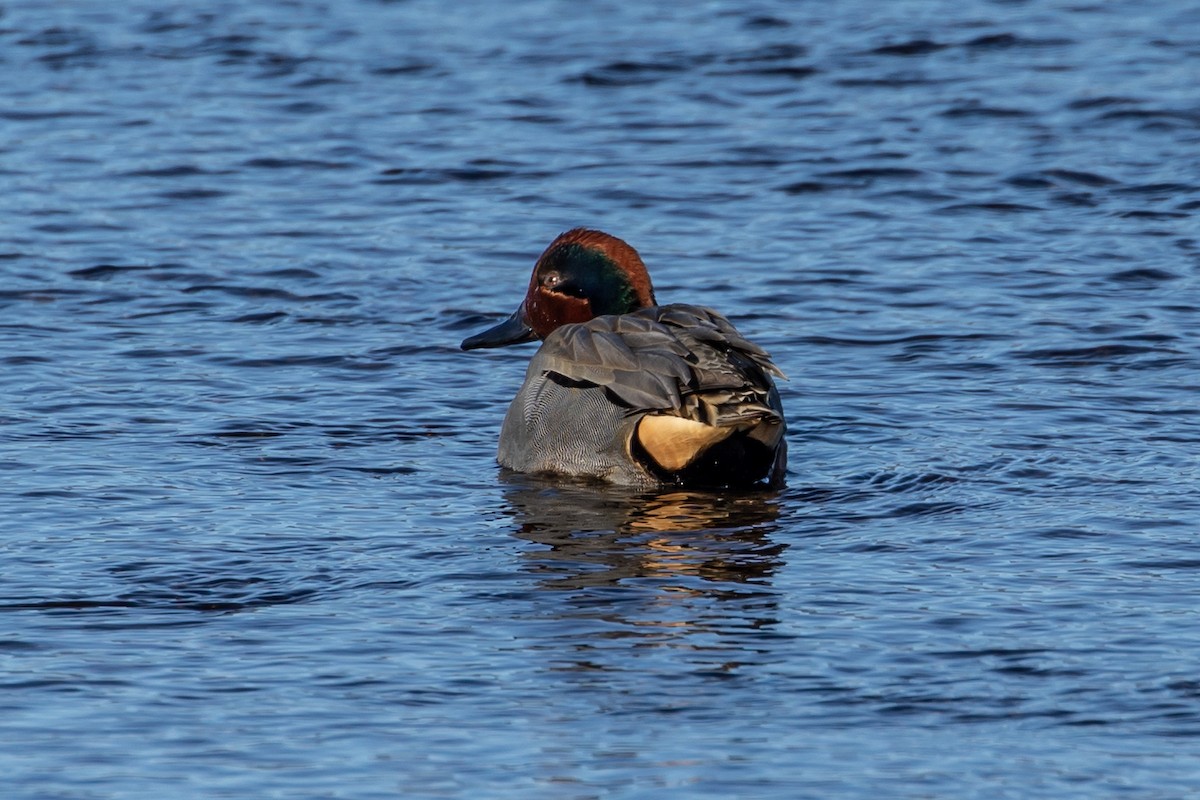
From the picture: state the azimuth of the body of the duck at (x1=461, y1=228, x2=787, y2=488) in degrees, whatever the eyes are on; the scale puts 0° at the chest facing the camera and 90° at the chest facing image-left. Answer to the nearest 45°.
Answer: approximately 135°
